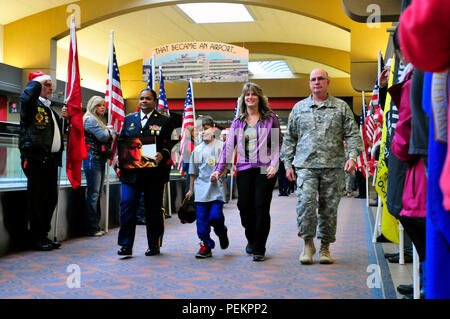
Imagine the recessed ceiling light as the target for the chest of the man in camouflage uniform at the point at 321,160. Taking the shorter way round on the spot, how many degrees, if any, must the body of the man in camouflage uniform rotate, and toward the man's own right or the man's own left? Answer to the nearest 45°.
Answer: approximately 180°

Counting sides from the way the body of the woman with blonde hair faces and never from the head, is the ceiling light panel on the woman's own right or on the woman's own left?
on the woman's own left

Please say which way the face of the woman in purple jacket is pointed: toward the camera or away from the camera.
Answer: toward the camera

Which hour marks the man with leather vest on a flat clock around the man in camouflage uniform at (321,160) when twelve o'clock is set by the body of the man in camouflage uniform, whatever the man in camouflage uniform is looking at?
The man with leather vest is roughly at 3 o'clock from the man in camouflage uniform.

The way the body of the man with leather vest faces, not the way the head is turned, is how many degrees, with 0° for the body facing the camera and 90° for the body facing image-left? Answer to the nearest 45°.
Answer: approximately 270°

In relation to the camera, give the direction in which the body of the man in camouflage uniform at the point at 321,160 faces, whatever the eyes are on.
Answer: toward the camera

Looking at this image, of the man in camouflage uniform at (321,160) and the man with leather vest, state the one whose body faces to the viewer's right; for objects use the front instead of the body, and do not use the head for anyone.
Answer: the man with leather vest

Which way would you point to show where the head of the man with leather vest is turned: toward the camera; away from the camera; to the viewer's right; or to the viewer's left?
to the viewer's right

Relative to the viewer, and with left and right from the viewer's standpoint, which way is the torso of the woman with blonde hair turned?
facing to the right of the viewer

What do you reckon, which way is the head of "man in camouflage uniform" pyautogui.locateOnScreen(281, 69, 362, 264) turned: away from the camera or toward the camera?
toward the camera
